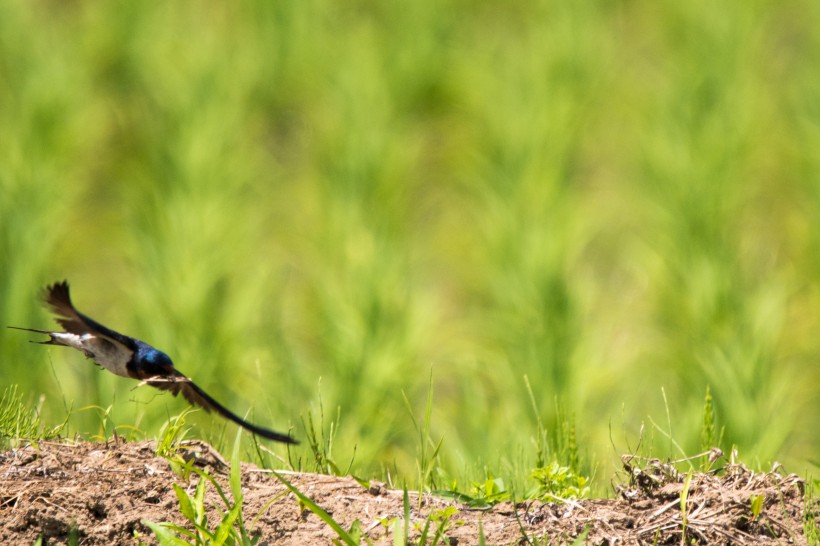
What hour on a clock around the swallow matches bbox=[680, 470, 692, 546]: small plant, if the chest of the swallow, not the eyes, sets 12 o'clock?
The small plant is roughly at 11 o'clock from the swallow.

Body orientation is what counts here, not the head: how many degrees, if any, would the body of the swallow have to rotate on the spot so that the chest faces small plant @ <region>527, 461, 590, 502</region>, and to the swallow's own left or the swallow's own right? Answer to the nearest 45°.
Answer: approximately 45° to the swallow's own left

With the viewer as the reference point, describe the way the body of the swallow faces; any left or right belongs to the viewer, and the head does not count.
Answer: facing the viewer and to the right of the viewer

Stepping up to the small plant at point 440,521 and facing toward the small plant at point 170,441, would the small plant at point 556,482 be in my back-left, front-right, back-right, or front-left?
back-right

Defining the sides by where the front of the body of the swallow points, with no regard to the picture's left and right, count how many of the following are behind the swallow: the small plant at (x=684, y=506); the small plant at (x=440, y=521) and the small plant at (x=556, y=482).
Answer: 0

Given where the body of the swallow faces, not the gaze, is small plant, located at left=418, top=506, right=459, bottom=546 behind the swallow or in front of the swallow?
in front

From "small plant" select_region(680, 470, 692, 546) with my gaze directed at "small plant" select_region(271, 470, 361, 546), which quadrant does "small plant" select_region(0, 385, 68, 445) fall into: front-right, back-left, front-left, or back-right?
front-right
